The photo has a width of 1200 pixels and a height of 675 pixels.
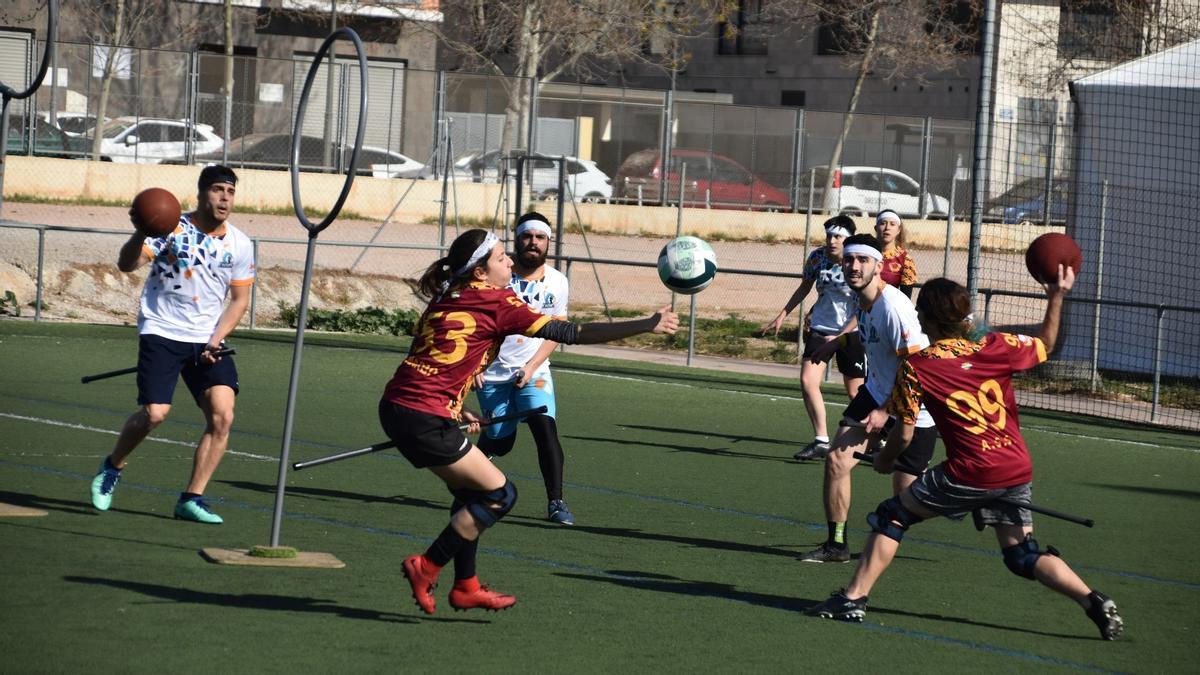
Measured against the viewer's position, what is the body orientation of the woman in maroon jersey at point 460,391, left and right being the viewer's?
facing away from the viewer and to the right of the viewer

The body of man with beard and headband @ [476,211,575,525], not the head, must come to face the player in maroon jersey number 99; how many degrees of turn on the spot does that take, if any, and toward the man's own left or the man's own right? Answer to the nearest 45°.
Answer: approximately 45° to the man's own left

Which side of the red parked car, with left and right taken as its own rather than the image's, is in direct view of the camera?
right

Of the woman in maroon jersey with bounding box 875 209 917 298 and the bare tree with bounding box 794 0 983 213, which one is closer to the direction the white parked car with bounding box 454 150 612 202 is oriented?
the bare tree

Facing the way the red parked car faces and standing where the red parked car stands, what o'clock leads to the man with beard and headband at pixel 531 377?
The man with beard and headband is roughly at 3 o'clock from the red parked car.

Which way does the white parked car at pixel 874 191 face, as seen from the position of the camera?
facing to the right of the viewer

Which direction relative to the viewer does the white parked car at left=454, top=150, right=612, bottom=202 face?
to the viewer's right

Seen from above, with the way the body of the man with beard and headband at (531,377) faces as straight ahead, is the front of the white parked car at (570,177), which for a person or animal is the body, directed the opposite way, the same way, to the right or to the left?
to the left
